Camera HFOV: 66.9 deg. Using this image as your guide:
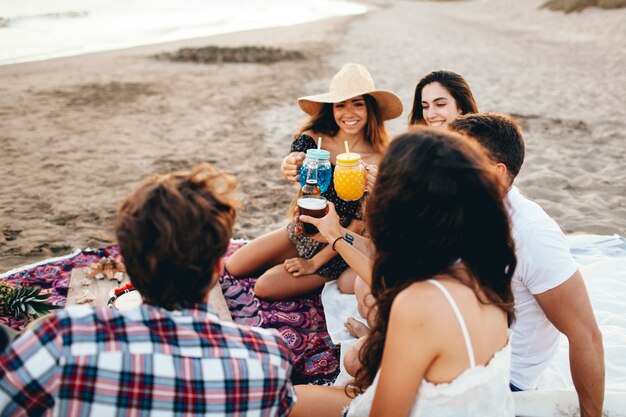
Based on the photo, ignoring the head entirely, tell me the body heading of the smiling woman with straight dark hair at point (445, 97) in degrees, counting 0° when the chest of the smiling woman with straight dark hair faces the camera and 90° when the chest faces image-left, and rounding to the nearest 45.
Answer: approximately 45°

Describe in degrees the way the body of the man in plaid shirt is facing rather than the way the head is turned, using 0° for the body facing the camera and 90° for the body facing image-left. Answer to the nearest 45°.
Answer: approximately 180°

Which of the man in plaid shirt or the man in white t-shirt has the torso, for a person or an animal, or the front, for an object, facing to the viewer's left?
the man in white t-shirt

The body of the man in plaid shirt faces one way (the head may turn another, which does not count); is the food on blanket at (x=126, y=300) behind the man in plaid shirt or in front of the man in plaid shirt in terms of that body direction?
in front

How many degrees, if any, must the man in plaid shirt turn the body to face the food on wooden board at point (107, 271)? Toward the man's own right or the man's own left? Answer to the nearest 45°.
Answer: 0° — they already face it

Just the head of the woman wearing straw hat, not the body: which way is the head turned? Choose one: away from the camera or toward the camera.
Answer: toward the camera

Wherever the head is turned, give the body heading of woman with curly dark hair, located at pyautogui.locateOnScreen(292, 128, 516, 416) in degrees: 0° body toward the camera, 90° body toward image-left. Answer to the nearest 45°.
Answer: approximately 135°

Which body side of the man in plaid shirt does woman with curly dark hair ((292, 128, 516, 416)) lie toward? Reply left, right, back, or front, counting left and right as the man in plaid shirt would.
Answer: right

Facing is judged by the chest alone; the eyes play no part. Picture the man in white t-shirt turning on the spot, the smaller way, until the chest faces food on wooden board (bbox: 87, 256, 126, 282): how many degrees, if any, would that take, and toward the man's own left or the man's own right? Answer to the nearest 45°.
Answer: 0° — they already face it

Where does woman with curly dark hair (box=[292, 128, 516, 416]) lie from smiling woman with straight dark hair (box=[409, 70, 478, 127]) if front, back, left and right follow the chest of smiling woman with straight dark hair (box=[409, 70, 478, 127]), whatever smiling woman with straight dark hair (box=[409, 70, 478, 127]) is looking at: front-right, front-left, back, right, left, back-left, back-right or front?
front-left

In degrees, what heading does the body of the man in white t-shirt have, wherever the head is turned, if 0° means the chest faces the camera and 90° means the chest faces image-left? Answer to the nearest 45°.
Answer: approximately 90°

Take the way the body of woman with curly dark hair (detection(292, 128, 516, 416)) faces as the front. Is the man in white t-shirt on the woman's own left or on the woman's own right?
on the woman's own right

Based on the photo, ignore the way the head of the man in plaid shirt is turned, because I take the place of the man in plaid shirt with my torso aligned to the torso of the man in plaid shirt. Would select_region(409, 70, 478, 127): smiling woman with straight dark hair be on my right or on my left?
on my right

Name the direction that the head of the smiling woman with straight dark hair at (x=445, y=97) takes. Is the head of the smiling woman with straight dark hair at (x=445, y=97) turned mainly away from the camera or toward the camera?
toward the camera

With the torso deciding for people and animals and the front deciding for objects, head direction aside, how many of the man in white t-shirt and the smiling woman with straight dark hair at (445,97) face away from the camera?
0

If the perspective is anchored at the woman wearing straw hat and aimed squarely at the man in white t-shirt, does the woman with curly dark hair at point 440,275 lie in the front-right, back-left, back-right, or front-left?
front-right

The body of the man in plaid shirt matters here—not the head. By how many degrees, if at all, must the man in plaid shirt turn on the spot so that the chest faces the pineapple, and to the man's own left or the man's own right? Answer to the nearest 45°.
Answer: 0° — they already face it
